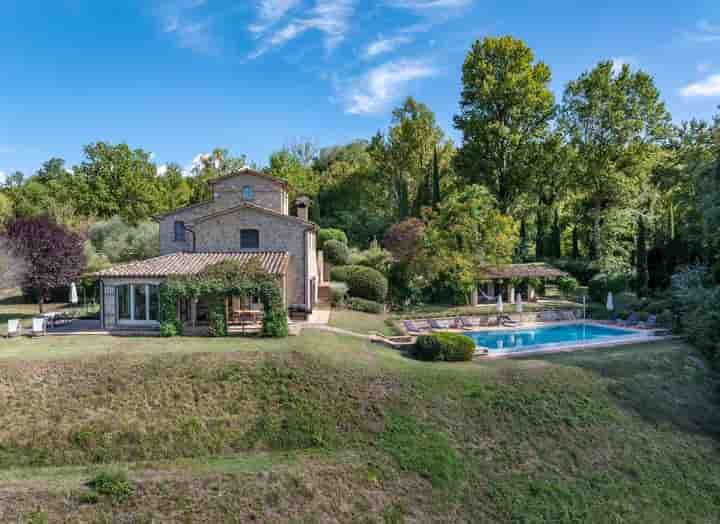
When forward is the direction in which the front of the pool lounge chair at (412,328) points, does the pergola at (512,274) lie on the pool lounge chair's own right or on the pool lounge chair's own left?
on the pool lounge chair's own left

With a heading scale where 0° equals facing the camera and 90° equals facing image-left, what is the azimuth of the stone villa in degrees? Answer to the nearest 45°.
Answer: approximately 0°
